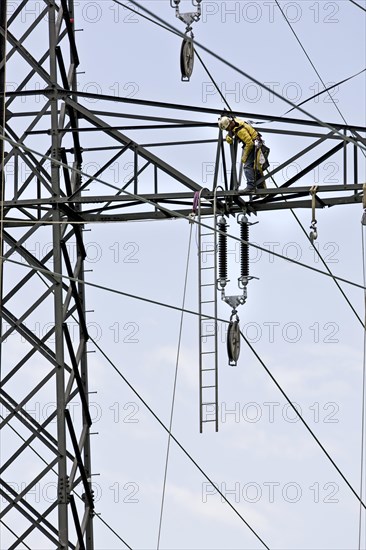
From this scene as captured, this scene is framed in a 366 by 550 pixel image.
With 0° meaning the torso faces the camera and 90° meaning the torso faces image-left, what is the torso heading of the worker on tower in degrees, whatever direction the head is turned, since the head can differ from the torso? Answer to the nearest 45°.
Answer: approximately 90°
